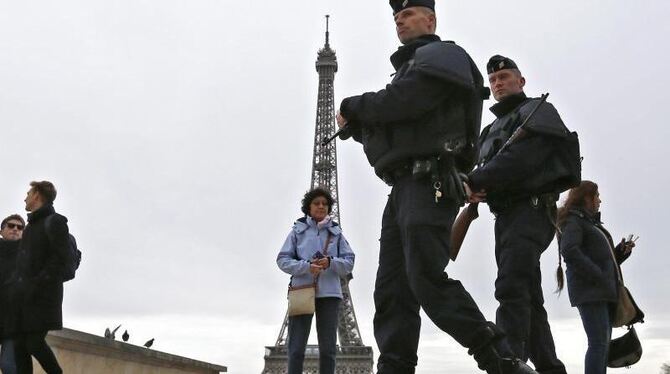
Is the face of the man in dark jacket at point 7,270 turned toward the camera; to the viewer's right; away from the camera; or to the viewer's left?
toward the camera

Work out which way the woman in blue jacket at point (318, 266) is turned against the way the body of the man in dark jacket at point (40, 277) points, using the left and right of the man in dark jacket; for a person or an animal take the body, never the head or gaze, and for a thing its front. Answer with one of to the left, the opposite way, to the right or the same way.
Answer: to the left

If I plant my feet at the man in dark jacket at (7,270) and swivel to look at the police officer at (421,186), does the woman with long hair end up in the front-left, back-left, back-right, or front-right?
front-left

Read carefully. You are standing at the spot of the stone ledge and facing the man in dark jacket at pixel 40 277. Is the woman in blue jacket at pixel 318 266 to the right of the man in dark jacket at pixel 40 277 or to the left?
left

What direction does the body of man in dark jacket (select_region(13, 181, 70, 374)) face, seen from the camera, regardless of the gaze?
to the viewer's left

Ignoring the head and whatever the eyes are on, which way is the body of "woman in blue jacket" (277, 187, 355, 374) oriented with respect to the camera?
toward the camera

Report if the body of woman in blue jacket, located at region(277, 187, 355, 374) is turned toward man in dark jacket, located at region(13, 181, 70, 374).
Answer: no

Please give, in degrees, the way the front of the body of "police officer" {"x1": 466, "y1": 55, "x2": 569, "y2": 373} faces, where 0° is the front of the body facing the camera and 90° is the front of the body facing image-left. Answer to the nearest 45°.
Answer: approximately 45°

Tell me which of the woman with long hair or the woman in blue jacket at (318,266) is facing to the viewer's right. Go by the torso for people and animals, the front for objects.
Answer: the woman with long hair

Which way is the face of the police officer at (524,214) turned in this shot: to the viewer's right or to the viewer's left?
to the viewer's left

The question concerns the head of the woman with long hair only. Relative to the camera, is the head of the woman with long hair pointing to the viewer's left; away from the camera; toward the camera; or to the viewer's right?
to the viewer's right

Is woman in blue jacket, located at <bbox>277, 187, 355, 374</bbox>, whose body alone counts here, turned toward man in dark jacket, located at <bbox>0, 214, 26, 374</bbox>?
no

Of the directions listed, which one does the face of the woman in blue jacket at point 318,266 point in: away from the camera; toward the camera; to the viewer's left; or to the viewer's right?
toward the camera

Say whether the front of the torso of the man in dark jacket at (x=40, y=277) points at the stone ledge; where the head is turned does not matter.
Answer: no

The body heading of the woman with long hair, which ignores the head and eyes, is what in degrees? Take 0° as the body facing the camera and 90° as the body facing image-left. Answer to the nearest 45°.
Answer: approximately 270°

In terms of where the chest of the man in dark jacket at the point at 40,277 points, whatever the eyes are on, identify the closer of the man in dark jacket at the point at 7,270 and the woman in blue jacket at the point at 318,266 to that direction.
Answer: the man in dark jacket

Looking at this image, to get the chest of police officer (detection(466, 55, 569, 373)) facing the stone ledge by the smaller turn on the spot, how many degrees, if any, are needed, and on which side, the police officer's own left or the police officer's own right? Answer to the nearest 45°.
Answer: approximately 90° to the police officer's own right
